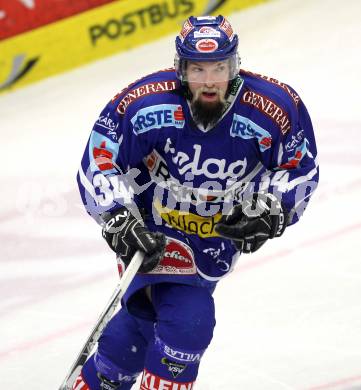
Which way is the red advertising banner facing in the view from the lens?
facing the viewer and to the right of the viewer

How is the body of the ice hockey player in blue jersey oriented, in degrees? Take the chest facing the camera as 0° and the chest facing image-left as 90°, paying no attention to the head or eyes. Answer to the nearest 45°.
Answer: approximately 0°

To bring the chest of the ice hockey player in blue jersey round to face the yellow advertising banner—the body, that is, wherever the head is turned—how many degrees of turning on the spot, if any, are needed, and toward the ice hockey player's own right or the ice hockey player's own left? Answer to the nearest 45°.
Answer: approximately 180°

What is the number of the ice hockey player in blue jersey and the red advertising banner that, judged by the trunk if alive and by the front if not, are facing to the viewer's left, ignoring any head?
0

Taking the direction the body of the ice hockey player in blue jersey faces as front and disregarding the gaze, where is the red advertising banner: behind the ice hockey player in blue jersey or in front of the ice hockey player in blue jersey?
behind

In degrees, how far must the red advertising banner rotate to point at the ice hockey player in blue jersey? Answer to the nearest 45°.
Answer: approximately 45° to its right
